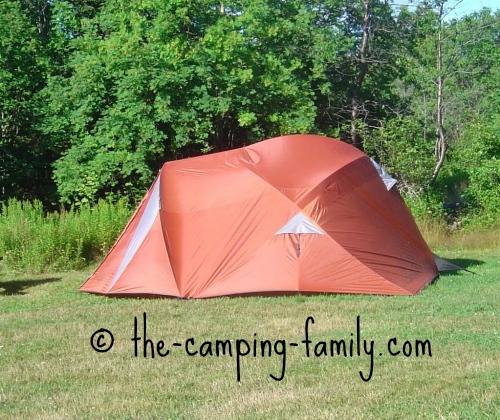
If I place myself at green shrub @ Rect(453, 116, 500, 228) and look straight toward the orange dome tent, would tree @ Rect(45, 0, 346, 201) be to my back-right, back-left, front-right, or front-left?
front-right

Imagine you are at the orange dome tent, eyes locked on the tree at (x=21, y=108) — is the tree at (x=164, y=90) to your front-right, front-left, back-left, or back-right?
front-right
